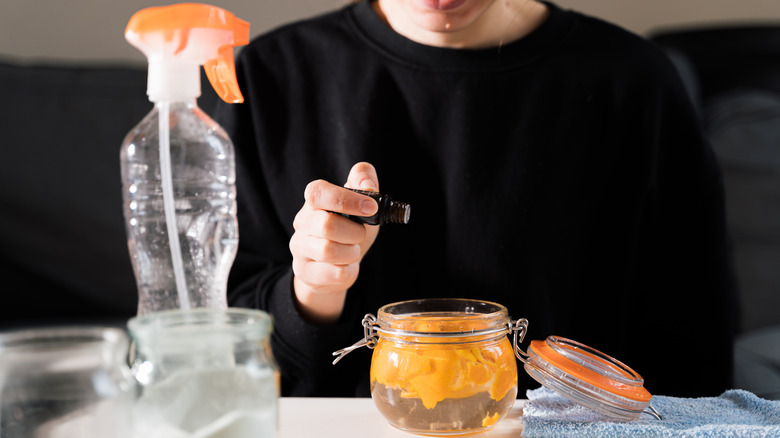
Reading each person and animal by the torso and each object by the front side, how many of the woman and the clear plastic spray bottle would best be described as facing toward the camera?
1

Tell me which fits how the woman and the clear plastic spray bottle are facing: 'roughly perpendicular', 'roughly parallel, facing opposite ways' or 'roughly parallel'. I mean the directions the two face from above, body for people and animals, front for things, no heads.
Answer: roughly perpendicular

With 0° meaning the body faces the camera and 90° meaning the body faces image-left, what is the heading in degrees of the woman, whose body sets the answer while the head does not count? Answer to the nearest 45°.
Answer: approximately 0°

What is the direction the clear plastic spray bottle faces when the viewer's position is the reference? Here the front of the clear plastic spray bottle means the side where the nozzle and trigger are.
facing to the right of the viewer
